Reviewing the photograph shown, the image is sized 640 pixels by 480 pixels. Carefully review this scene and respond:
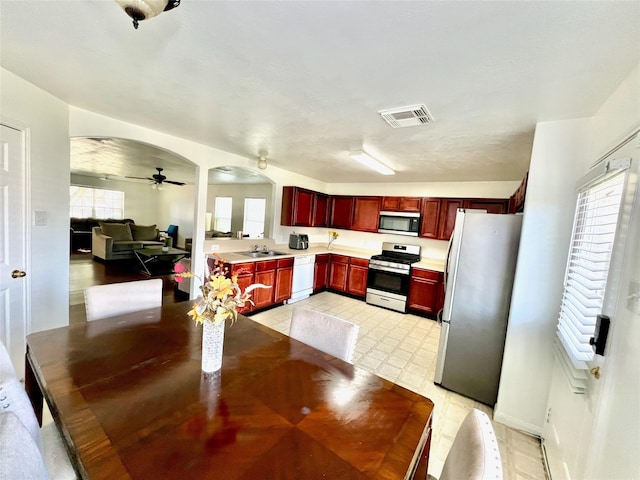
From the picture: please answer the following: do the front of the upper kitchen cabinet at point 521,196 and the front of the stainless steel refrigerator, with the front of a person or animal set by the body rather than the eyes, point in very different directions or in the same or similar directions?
same or similar directions

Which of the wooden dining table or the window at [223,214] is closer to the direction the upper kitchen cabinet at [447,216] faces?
the wooden dining table

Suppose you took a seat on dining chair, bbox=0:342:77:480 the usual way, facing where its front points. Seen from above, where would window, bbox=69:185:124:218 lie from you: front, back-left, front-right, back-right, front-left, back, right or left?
front-left

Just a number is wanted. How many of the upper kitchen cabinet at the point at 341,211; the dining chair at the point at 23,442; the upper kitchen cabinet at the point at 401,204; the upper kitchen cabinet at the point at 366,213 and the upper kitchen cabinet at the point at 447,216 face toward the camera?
4

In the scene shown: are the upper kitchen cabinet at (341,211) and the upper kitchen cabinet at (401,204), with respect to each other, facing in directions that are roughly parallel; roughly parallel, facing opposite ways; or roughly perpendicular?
roughly parallel

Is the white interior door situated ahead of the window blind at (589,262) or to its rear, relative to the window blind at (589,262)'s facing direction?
ahead

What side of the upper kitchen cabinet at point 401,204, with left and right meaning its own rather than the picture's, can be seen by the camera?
front

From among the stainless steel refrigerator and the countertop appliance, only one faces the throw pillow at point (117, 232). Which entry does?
the stainless steel refrigerator

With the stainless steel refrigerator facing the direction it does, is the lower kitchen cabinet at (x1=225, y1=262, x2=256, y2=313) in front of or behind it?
in front

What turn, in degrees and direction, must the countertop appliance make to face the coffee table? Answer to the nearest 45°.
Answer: approximately 135° to its right

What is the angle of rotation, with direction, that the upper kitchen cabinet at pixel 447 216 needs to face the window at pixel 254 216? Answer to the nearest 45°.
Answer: approximately 90° to its right

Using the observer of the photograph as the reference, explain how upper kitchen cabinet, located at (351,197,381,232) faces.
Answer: facing the viewer

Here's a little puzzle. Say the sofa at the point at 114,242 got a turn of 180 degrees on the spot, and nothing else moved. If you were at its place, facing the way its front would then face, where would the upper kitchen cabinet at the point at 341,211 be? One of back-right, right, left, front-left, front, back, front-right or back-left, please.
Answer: back

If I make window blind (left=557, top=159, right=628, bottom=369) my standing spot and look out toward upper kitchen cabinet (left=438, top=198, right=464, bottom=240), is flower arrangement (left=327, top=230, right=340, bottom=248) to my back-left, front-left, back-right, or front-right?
front-left

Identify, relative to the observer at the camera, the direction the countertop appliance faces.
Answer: facing the viewer and to the right of the viewer

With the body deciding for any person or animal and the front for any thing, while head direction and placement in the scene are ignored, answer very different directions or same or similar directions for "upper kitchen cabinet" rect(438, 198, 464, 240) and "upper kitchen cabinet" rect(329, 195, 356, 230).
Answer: same or similar directions

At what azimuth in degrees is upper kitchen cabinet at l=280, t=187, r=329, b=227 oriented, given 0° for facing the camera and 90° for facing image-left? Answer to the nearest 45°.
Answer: approximately 315°

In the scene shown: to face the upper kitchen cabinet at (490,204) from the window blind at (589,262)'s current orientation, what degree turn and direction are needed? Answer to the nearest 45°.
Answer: approximately 90° to its right

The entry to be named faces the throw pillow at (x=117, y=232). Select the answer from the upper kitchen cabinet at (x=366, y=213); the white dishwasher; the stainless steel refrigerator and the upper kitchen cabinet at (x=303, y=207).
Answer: the stainless steel refrigerator
